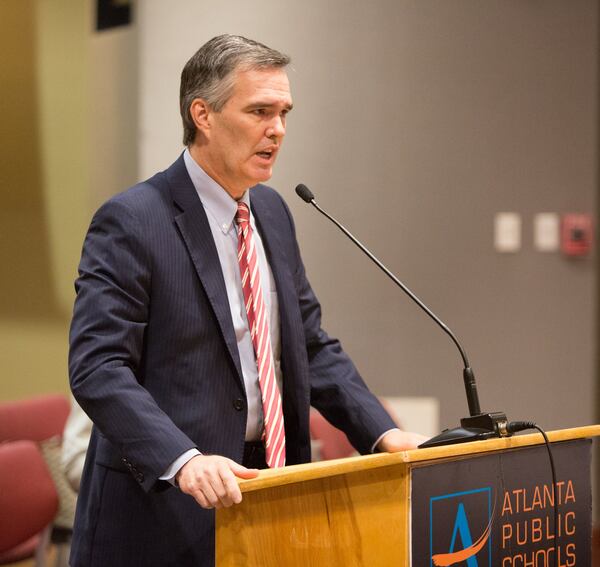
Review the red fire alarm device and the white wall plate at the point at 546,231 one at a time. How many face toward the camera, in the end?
2

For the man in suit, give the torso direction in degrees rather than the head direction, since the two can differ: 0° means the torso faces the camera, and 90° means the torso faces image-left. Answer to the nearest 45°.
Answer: approximately 315°

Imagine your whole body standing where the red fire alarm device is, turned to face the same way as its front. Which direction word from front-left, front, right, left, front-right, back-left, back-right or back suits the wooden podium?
front

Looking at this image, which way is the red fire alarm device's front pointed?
toward the camera

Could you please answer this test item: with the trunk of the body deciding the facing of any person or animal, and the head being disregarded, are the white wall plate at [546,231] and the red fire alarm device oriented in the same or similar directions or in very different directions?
same or similar directions

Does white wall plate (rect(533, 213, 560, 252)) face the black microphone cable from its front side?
yes

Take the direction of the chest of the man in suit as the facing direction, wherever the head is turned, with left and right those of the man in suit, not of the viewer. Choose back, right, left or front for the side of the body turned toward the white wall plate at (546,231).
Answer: left

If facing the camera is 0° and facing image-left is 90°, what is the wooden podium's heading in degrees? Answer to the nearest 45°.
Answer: approximately 315°

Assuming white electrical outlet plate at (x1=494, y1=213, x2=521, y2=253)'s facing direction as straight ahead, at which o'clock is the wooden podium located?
The wooden podium is roughly at 12 o'clock from the white electrical outlet plate.
